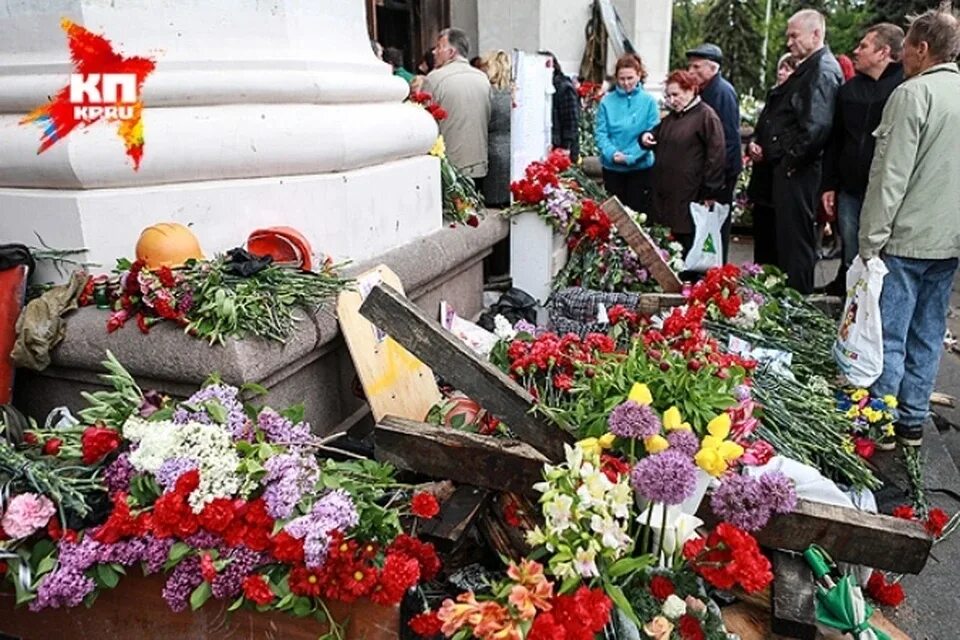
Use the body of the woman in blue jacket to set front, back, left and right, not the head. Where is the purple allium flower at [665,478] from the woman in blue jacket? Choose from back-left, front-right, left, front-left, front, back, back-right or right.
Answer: front

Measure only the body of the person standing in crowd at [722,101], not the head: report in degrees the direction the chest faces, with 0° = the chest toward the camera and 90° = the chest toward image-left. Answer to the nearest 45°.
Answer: approximately 90°

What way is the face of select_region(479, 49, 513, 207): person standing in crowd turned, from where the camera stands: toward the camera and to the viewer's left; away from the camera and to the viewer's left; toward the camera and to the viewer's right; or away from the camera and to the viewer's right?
away from the camera and to the viewer's left

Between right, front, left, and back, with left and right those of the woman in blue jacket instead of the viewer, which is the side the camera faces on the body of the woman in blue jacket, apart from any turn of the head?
front

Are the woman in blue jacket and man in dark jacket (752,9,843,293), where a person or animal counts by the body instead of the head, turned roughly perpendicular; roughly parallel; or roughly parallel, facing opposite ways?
roughly perpendicular

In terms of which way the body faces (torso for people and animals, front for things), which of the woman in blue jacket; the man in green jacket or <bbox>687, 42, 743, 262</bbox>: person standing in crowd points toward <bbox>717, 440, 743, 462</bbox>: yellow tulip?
the woman in blue jacket

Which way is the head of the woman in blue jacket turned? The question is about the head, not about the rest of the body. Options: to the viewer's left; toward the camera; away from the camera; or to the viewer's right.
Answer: toward the camera

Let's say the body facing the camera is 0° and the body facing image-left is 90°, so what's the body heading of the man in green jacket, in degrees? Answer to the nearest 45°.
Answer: approximately 135°

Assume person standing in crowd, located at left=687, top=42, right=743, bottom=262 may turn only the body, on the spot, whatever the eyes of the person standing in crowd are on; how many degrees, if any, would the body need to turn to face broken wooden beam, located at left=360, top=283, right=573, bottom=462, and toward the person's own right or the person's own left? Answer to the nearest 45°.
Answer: approximately 90° to the person's own left

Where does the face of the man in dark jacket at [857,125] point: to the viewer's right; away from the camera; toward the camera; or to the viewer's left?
to the viewer's left

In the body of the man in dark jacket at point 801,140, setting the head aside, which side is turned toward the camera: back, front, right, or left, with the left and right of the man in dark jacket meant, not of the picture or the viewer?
left

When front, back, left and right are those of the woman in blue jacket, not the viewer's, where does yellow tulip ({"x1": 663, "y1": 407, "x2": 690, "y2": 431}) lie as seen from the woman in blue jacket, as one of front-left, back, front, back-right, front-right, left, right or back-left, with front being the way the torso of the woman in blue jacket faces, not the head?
front

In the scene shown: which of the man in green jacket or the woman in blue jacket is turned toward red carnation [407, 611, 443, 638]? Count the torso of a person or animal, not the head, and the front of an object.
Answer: the woman in blue jacket
